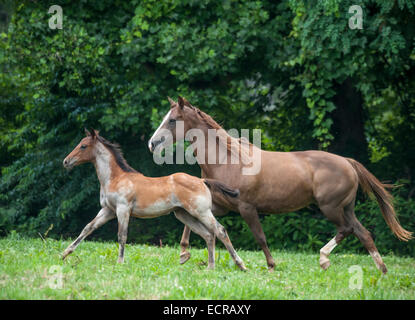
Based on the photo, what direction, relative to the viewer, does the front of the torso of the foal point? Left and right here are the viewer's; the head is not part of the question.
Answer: facing to the left of the viewer

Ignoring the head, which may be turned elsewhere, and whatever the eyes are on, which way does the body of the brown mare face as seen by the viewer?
to the viewer's left

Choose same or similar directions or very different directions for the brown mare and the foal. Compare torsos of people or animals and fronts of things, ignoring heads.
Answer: same or similar directions

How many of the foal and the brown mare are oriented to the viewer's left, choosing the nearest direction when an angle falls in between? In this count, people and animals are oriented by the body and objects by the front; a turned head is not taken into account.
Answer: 2
